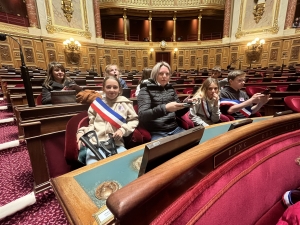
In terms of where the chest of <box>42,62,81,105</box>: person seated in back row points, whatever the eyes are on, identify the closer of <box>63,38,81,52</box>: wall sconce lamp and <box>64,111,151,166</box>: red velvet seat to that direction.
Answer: the red velvet seat

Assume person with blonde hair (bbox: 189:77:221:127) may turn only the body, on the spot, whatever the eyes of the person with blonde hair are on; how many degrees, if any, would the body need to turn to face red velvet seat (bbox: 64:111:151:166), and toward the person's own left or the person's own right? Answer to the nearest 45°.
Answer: approximately 90° to the person's own right

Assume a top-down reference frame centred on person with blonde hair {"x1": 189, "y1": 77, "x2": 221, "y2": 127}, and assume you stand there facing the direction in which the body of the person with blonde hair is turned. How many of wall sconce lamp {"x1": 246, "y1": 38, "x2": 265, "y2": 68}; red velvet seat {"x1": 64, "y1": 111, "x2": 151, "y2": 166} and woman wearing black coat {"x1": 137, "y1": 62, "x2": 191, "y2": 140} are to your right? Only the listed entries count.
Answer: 2

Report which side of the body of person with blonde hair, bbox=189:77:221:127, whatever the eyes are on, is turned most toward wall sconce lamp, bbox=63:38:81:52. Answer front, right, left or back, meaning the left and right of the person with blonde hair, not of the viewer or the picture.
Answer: back

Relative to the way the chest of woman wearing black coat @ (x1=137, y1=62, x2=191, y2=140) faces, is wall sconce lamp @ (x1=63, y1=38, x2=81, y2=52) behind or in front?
behind

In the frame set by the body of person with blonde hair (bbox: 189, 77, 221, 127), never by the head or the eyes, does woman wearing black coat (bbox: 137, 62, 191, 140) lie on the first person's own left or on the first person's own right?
on the first person's own right

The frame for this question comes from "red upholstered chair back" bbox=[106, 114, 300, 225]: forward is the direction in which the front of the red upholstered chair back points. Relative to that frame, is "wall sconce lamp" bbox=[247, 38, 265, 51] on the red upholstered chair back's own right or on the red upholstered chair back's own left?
on the red upholstered chair back's own left

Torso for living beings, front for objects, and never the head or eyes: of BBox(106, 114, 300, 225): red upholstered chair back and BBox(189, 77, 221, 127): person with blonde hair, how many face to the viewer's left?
0
